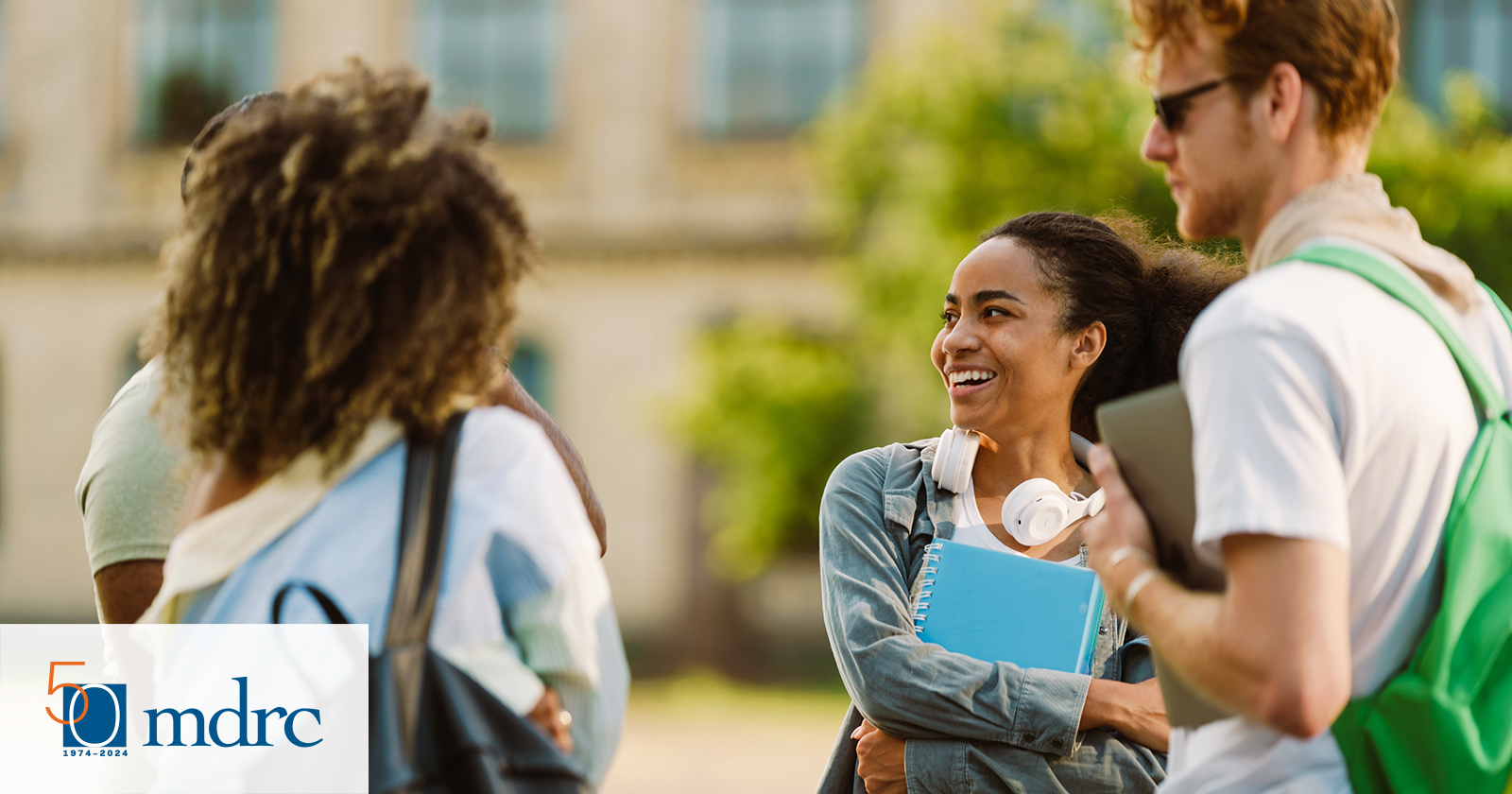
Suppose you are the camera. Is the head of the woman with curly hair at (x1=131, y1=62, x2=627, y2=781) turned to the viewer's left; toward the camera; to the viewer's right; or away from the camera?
away from the camera

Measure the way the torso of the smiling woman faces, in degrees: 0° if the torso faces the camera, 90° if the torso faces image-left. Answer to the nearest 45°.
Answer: approximately 0°

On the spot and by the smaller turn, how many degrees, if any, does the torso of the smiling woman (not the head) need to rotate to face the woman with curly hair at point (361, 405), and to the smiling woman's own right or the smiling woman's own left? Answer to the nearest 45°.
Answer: approximately 45° to the smiling woman's own right

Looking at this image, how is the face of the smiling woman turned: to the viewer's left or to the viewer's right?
to the viewer's left
